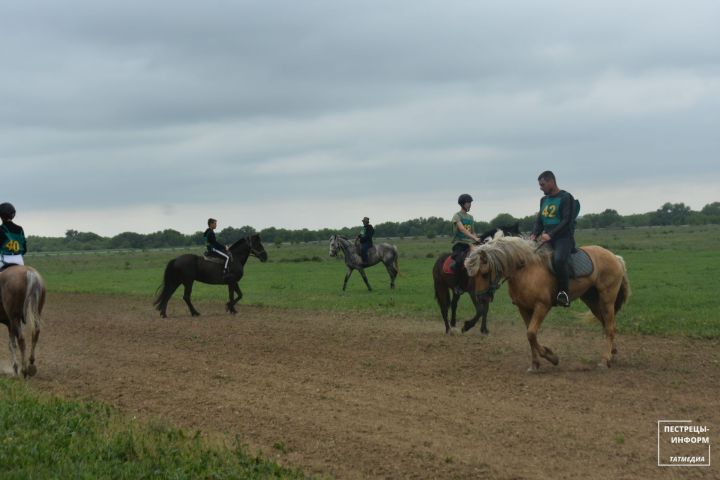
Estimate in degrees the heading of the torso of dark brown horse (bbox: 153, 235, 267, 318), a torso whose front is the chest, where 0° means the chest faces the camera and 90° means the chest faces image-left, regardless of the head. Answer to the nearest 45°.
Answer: approximately 270°

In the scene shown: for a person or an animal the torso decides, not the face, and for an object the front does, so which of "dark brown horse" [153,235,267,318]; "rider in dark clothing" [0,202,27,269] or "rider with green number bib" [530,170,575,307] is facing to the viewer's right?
the dark brown horse

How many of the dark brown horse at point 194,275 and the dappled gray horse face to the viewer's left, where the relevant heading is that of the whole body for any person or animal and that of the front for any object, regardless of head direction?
1

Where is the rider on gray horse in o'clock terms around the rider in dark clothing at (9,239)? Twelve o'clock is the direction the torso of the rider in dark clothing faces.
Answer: The rider on gray horse is roughly at 3 o'clock from the rider in dark clothing.

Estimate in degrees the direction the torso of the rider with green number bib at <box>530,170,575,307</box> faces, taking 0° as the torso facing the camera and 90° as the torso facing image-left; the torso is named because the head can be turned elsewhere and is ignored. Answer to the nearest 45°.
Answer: approximately 45°

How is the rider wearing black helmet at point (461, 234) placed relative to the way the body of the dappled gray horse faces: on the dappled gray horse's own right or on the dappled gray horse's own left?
on the dappled gray horse's own left

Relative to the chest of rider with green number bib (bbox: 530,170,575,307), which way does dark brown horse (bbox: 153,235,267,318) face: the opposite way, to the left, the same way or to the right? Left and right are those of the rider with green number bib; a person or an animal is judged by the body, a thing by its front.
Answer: the opposite way

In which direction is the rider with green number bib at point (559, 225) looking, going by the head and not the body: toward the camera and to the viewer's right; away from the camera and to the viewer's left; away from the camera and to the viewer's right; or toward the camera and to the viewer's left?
toward the camera and to the viewer's left

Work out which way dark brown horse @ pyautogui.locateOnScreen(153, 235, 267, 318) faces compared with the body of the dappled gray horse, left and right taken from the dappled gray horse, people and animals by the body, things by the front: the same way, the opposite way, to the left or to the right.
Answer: the opposite way

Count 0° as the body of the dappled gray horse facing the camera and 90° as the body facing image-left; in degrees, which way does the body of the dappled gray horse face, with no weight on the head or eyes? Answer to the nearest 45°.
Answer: approximately 90°

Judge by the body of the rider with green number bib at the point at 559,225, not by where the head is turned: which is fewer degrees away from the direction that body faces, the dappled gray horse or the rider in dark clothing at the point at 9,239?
the rider in dark clothing

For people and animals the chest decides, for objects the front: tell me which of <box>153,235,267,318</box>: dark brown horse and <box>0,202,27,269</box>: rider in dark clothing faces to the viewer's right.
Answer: the dark brown horse
